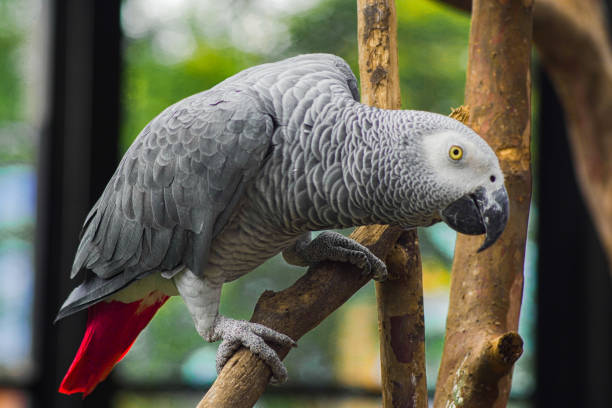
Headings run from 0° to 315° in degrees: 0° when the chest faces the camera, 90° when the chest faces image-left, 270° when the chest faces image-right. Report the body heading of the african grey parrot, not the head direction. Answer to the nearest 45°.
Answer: approximately 270°

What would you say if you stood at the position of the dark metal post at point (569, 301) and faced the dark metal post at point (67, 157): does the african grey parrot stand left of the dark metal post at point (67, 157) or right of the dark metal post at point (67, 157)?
left

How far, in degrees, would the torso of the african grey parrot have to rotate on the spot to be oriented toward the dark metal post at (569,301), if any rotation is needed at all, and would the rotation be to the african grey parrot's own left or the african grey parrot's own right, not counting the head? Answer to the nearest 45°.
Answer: approximately 45° to the african grey parrot's own left

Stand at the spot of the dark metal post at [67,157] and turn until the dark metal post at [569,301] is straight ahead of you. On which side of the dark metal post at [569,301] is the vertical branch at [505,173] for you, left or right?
right

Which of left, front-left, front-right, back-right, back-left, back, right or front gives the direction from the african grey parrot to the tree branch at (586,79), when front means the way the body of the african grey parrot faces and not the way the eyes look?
front-left
